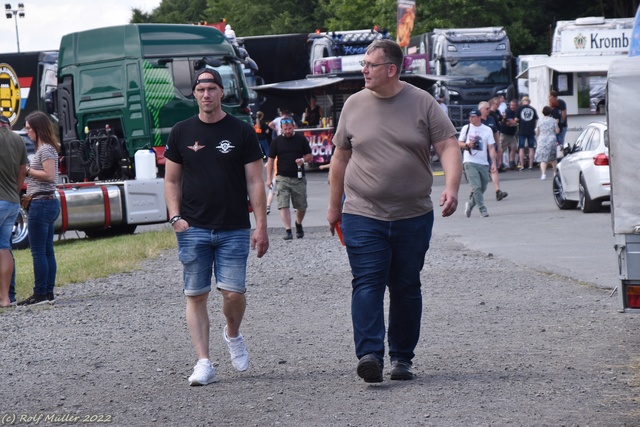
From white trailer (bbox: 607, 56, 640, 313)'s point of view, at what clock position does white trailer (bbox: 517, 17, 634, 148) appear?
white trailer (bbox: 517, 17, 634, 148) is roughly at 12 o'clock from white trailer (bbox: 607, 56, 640, 313).

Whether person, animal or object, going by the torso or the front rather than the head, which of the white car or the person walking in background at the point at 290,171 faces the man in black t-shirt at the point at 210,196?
the person walking in background

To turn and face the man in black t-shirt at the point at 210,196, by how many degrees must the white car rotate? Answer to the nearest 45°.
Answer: approximately 135° to its left

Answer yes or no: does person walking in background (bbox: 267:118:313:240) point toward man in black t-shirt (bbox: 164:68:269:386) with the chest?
yes

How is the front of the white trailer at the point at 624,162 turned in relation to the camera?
facing away from the viewer

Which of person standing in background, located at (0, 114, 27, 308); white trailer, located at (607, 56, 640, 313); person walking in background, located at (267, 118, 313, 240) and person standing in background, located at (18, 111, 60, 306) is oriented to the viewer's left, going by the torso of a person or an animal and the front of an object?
person standing in background, located at (18, 111, 60, 306)

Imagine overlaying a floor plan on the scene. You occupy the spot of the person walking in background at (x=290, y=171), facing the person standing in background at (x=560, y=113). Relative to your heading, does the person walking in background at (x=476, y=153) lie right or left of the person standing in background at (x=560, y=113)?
right

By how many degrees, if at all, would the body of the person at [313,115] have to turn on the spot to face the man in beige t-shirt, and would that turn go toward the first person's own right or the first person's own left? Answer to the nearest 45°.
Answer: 0° — they already face them

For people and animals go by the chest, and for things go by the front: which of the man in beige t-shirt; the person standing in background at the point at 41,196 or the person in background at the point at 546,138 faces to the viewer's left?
the person standing in background at the point at 41,196

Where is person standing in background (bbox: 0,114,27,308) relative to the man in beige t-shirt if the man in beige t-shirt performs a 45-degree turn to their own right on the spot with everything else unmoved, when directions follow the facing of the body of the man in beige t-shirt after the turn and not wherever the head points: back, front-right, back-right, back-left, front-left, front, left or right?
right
